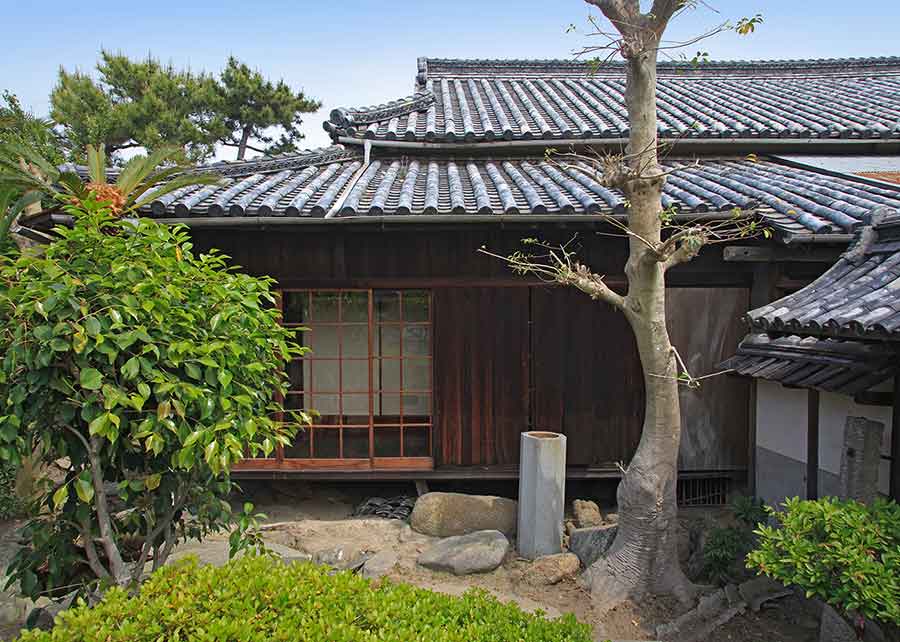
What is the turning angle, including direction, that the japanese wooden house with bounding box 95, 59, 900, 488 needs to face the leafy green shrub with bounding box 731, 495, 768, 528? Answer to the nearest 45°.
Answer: approximately 45° to its left

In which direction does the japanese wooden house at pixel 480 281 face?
toward the camera

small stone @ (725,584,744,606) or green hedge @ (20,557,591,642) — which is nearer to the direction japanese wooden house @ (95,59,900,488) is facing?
the green hedge

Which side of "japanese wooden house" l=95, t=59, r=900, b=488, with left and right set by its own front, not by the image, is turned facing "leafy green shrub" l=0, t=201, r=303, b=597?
front

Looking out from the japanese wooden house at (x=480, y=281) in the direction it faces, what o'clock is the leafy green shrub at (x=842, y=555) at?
The leafy green shrub is roughly at 11 o'clock from the japanese wooden house.
